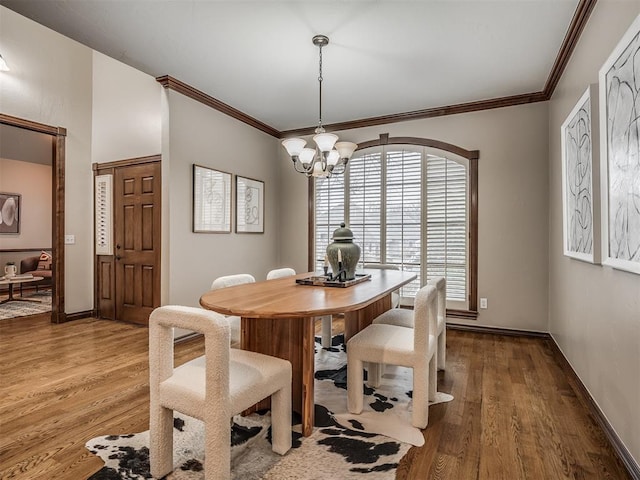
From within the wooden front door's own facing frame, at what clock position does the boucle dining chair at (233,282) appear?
The boucle dining chair is roughly at 10 o'clock from the wooden front door.

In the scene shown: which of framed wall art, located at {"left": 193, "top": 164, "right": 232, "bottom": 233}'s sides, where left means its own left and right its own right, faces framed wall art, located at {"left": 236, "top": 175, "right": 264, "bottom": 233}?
left

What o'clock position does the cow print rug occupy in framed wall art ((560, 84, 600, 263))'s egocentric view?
The cow print rug is roughly at 10 o'clock from the framed wall art.

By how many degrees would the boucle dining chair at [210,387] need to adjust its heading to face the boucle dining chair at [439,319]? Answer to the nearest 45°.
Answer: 0° — it already faces it

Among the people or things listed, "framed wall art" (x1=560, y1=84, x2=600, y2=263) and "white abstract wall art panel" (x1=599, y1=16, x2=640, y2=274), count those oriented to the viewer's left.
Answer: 2

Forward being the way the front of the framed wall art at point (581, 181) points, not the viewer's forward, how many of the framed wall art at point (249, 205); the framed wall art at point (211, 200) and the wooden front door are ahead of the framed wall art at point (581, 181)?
3

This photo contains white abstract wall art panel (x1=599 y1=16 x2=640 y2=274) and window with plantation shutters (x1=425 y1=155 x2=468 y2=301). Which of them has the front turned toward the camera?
the window with plantation shutters

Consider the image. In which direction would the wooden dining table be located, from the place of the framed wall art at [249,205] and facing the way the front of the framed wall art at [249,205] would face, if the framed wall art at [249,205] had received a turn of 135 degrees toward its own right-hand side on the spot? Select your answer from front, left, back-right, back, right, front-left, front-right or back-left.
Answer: left

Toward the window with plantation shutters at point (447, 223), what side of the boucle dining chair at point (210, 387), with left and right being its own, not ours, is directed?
front

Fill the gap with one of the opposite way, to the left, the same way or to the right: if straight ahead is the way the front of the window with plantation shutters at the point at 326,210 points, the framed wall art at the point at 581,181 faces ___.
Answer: to the right

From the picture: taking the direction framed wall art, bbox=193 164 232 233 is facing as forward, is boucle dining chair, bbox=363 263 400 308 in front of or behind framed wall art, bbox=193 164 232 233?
in front

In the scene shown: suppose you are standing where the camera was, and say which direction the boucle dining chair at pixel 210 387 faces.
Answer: facing away from the viewer and to the right of the viewer

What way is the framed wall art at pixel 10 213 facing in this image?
toward the camera

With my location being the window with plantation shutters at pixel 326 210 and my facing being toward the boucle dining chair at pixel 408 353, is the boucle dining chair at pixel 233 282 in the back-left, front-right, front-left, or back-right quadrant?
front-right

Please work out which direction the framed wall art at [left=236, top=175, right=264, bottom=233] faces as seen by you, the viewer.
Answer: facing the viewer and to the right of the viewer

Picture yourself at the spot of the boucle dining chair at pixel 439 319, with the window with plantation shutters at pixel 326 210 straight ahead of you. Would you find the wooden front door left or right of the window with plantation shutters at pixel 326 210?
left

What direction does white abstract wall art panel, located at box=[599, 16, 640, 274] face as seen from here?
to the viewer's left

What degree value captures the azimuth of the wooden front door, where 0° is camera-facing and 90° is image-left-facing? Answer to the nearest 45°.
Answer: approximately 45°

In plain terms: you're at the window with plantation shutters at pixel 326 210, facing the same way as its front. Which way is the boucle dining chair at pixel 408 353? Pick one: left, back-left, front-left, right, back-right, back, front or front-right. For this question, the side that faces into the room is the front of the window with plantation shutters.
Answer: front-left

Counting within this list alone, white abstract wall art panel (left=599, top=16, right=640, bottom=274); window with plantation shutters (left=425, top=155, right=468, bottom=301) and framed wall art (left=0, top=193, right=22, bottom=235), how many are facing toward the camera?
2

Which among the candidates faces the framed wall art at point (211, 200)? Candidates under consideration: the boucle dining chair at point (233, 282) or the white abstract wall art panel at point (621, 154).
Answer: the white abstract wall art panel
